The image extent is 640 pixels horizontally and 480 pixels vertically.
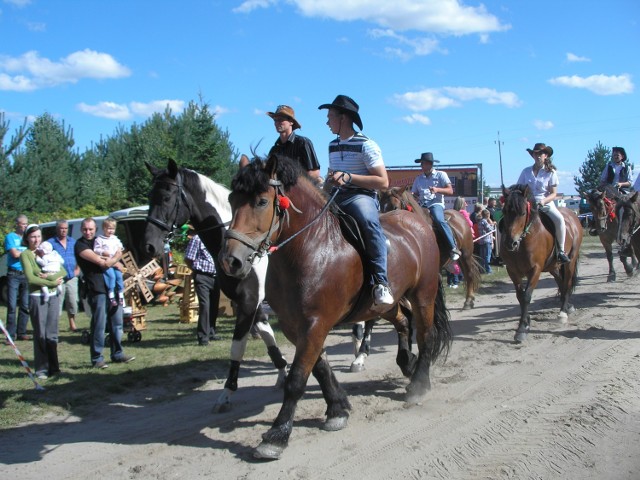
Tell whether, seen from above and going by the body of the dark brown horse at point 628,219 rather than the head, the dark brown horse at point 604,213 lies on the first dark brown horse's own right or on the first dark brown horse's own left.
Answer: on the first dark brown horse's own right

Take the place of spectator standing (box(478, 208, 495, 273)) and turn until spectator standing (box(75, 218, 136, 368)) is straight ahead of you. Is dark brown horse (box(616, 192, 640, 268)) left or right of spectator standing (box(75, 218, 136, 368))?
left

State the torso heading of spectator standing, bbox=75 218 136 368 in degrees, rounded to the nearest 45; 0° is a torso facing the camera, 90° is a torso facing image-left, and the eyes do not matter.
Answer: approximately 315°

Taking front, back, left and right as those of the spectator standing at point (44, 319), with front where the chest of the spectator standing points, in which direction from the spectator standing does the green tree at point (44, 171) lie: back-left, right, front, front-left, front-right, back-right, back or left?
back-left
